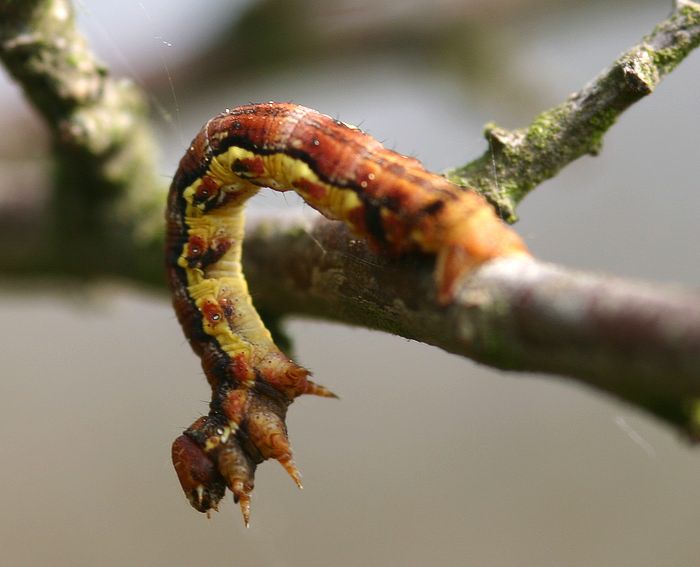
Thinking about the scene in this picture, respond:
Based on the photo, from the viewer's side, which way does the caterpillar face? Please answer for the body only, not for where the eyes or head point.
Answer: to the viewer's left

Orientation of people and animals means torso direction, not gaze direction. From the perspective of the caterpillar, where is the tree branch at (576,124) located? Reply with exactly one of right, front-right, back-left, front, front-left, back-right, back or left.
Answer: back
